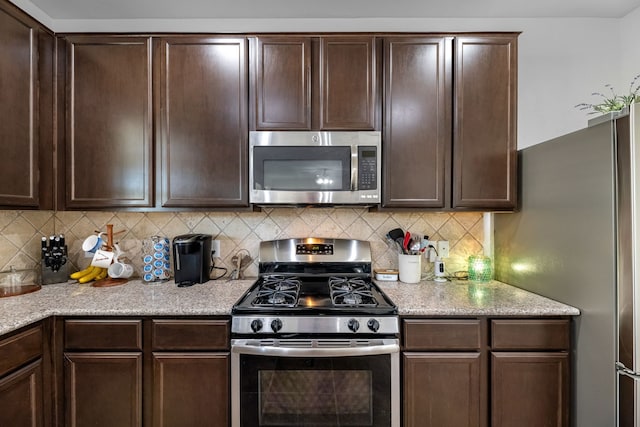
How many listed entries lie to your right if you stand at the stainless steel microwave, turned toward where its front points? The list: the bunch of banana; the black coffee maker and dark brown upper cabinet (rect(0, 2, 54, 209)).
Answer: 3

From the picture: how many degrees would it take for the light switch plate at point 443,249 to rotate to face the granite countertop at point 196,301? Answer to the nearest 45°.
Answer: approximately 45° to its right

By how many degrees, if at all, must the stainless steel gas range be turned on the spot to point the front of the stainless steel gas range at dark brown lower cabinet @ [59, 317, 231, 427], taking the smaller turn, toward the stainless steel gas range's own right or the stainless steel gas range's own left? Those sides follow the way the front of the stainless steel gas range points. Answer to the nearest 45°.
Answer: approximately 90° to the stainless steel gas range's own right

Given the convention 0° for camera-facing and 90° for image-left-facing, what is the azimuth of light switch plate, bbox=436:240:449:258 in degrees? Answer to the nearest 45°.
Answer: approximately 0°

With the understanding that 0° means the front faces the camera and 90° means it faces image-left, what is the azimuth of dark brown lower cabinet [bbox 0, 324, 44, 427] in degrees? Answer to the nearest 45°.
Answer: approximately 315°

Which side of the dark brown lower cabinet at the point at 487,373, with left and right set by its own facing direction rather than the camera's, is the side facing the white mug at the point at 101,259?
right

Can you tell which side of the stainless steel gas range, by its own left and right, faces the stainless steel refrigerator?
left

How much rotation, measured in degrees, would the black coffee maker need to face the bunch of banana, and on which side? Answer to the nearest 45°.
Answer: approximately 90° to its right

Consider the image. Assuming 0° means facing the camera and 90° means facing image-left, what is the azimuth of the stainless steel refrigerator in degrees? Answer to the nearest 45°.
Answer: approximately 315°

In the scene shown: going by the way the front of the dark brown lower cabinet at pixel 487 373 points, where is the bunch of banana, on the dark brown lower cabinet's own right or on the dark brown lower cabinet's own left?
on the dark brown lower cabinet's own right

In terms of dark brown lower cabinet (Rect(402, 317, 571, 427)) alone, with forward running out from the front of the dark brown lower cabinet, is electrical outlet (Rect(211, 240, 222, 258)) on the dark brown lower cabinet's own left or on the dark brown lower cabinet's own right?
on the dark brown lower cabinet's own right

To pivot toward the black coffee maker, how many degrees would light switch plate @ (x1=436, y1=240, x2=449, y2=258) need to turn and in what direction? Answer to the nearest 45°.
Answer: approximately 45° to its right
